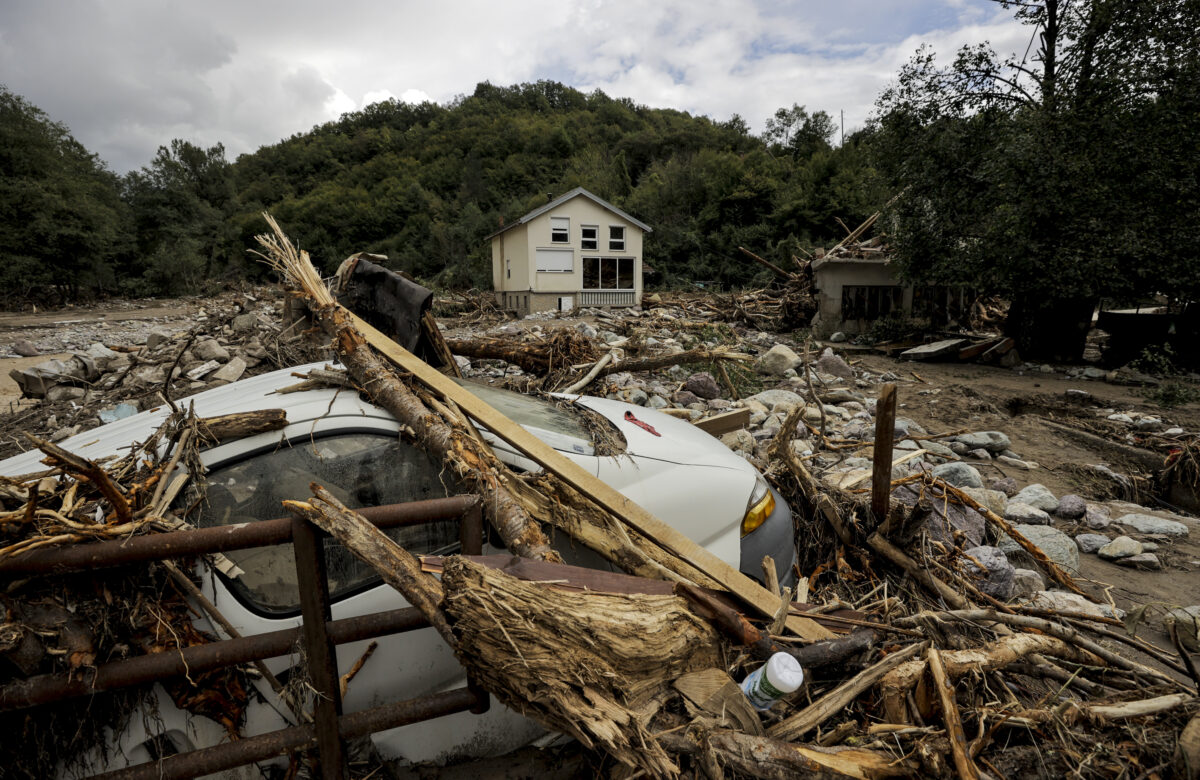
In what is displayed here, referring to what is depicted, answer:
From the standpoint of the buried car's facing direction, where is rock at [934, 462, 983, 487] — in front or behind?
in front

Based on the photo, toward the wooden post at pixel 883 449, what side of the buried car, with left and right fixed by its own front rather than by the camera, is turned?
front

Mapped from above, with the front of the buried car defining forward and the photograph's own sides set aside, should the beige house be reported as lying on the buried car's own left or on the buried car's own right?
on the buried car's own left

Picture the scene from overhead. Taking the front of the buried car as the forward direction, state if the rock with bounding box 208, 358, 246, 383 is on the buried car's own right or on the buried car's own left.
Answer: on the buried car's own left

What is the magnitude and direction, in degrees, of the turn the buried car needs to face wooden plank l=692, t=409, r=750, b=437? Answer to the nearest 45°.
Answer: approximately 45° to its left

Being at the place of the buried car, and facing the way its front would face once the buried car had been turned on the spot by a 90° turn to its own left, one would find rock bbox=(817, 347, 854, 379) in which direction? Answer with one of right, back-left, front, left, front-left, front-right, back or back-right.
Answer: front-right

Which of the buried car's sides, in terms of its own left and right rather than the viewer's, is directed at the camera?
right

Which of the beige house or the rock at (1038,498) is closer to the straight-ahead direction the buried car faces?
the rock
